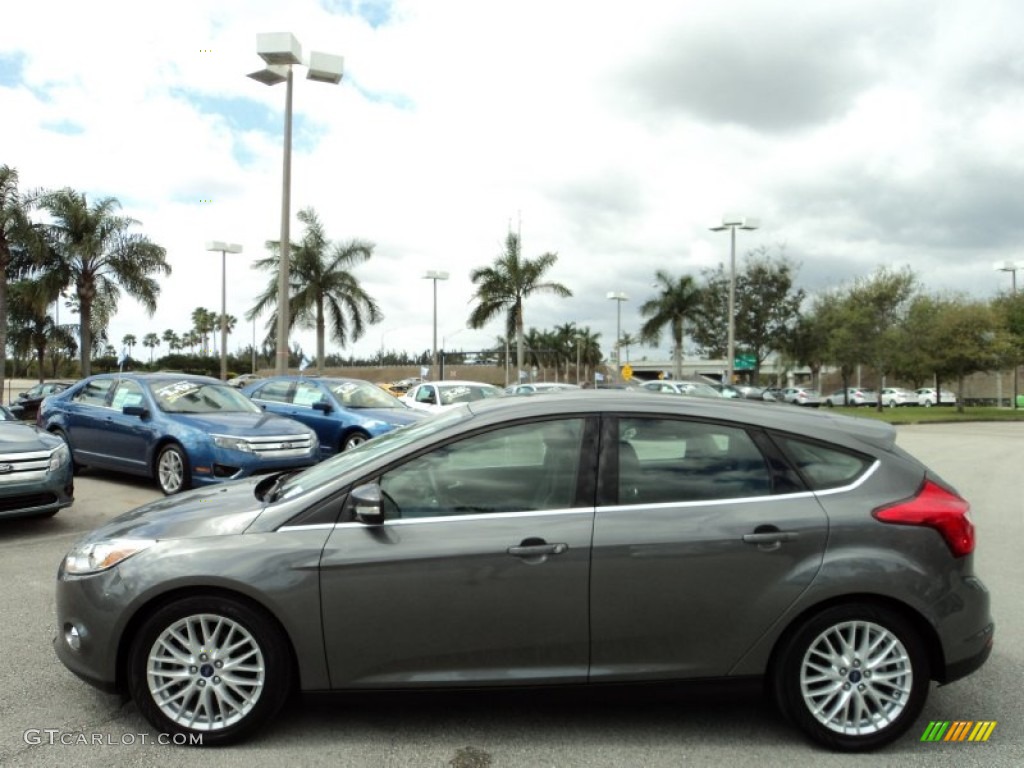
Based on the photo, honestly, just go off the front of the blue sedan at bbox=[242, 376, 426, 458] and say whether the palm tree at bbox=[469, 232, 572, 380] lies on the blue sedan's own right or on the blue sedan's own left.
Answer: on the blue sedan's own left

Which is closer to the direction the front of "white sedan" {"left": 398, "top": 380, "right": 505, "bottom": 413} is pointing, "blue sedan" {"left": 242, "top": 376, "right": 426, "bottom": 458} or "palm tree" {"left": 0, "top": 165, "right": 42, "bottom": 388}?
the blue sedan

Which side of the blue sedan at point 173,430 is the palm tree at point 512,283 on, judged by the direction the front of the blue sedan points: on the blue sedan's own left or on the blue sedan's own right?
on the blue sedan's own left

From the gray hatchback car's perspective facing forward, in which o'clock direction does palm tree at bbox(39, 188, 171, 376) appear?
The palm tree is roughly at 2 o'clock from the gray hatchback car.

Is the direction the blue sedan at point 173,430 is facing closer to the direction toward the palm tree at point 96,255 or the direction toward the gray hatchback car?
the gray hatchback car

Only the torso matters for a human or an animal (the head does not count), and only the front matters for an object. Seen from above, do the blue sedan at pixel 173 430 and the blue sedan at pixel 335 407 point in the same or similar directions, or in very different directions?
same or similar directions

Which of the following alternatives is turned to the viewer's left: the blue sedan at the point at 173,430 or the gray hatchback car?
the gray hatchback car

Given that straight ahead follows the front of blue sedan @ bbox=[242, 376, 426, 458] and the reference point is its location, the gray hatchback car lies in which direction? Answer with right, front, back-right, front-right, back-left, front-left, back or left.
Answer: front-right

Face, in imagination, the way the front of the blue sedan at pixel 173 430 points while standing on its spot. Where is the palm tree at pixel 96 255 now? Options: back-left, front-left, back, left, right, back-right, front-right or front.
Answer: back-left

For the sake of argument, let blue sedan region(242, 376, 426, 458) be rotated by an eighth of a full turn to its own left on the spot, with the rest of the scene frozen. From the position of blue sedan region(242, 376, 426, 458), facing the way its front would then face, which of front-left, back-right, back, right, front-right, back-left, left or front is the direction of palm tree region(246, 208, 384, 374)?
left

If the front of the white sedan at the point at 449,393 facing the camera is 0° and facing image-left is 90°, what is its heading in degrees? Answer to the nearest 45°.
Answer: approximately 315°

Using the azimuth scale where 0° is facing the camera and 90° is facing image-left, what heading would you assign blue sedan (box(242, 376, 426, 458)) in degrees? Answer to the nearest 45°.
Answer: approximately 315°

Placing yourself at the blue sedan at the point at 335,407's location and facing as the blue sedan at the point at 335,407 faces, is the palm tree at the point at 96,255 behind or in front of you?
behind

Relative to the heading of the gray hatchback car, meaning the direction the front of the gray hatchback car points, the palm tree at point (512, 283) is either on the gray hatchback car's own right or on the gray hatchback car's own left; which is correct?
on the gray hatchback car's own right

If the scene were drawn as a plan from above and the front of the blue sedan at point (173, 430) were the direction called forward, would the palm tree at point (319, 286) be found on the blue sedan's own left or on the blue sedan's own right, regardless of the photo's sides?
on the blue sedan's own left

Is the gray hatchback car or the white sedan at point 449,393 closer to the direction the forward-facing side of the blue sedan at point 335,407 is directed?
the gray hatchback car

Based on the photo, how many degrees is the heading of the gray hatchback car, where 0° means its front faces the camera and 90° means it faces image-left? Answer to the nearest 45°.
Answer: approximately 90°

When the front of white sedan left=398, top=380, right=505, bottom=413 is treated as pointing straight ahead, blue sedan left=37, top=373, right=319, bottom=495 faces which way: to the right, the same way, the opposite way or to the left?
the same way

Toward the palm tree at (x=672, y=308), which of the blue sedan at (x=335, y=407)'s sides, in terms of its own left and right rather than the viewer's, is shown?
left
